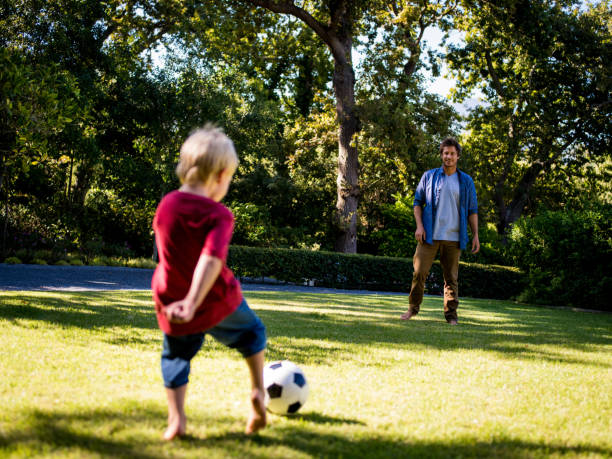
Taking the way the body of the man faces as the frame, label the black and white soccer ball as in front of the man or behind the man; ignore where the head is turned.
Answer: in front

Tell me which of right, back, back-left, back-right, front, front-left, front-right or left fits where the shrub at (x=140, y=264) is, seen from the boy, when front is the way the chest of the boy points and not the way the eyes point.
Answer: front-left

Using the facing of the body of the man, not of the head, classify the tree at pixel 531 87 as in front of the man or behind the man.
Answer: behind

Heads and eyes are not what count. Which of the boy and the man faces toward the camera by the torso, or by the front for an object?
the man

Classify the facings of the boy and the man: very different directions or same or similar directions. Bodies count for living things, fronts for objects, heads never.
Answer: very different directions

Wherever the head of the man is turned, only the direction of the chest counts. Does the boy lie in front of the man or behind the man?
in front

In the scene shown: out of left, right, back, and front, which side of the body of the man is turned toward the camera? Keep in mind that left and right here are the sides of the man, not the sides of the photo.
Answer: front

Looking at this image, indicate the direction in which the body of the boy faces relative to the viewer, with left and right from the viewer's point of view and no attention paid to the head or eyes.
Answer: facing away from the viewer and to the right of the viewer

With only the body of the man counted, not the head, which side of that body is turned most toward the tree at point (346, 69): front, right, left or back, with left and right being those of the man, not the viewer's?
back

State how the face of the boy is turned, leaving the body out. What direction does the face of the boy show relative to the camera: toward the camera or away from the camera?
away from the camera

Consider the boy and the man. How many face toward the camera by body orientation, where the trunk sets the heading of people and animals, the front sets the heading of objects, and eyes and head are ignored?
1

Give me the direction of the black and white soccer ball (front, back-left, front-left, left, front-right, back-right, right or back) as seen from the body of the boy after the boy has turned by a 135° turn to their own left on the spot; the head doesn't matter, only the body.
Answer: back-right
